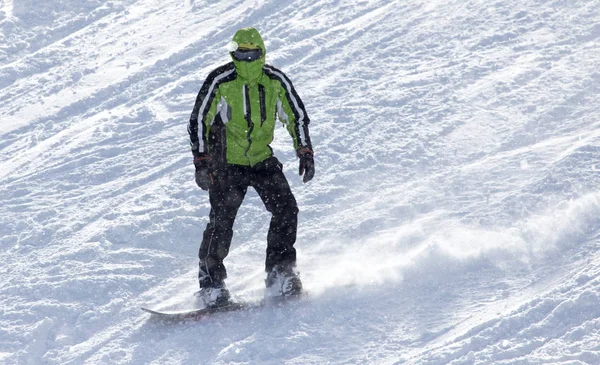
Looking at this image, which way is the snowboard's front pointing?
to the viewer's left

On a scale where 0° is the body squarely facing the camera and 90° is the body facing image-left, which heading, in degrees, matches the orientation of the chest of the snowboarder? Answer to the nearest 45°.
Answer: approximately 0°
